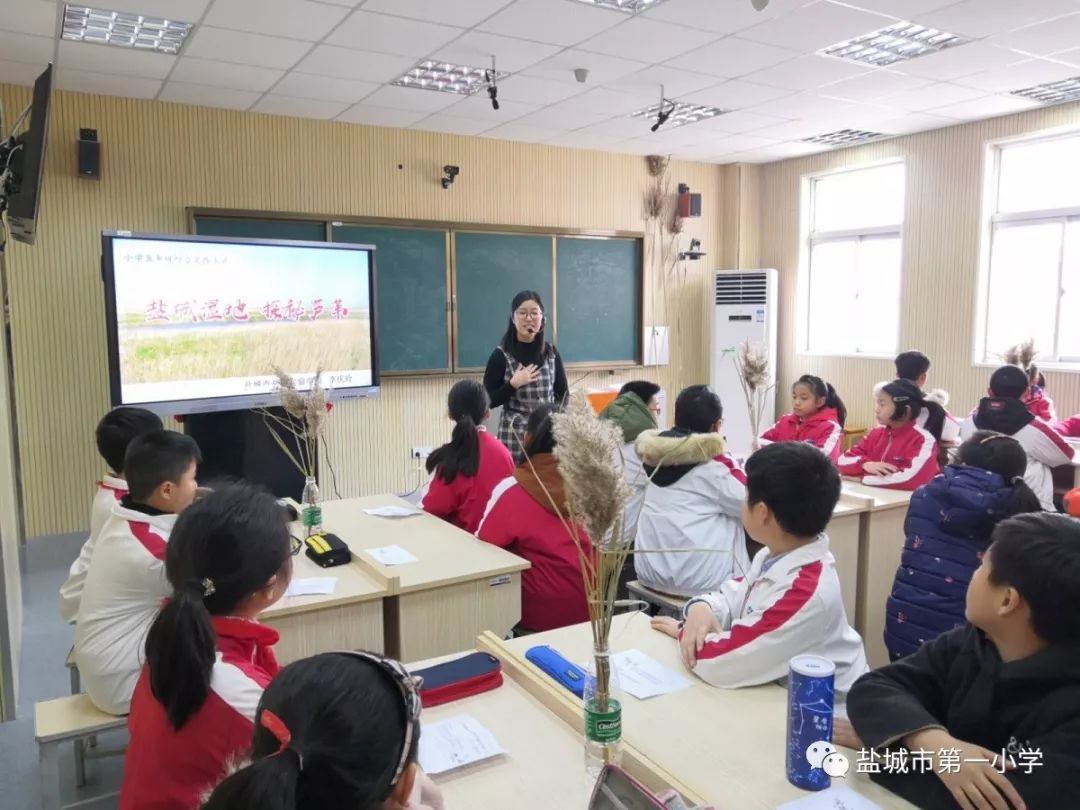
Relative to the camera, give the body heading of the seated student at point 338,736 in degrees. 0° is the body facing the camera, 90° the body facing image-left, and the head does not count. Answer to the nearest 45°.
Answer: approximately 225°

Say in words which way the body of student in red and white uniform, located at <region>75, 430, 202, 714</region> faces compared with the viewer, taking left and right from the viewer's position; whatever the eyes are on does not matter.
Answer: facing away from the viewer and to the right of the viewer

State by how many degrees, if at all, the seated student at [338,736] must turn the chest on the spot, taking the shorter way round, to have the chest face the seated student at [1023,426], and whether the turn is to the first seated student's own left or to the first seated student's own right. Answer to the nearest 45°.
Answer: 0° — they already face them

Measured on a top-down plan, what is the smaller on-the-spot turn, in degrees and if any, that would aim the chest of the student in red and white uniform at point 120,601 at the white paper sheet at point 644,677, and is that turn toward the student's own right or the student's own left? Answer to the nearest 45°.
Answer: approximately 90° to the student's own right

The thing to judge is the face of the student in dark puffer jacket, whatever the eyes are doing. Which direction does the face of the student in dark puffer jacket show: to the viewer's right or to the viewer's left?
to the viewer's left

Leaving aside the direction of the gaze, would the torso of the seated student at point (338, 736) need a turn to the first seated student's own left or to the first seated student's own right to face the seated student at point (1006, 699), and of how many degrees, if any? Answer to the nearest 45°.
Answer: approximately 45° to the first seated student's own right

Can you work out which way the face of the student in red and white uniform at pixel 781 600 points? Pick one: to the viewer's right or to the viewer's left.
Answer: to the viewer's left

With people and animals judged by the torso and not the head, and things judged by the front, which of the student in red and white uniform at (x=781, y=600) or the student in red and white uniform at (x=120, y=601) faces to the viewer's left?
the student in red and white uniform at (x=781, y=600)

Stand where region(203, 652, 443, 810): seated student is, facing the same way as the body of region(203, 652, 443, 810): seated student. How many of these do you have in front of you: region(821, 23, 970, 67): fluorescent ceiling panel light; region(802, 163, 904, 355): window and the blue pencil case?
3

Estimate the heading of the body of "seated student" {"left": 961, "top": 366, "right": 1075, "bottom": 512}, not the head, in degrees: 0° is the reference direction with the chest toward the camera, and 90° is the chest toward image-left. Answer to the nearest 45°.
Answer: approximately 135°

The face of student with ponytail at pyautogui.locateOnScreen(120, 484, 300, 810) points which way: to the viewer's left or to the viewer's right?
to the viewer's right

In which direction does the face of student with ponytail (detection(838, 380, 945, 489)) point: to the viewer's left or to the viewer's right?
to the viewer's left

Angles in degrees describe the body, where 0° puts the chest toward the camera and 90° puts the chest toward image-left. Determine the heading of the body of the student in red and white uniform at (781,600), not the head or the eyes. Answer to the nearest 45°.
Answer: approximately 90°

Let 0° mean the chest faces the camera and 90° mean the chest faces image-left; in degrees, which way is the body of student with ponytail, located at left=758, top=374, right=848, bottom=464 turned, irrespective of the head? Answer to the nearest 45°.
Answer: approximately 45°
